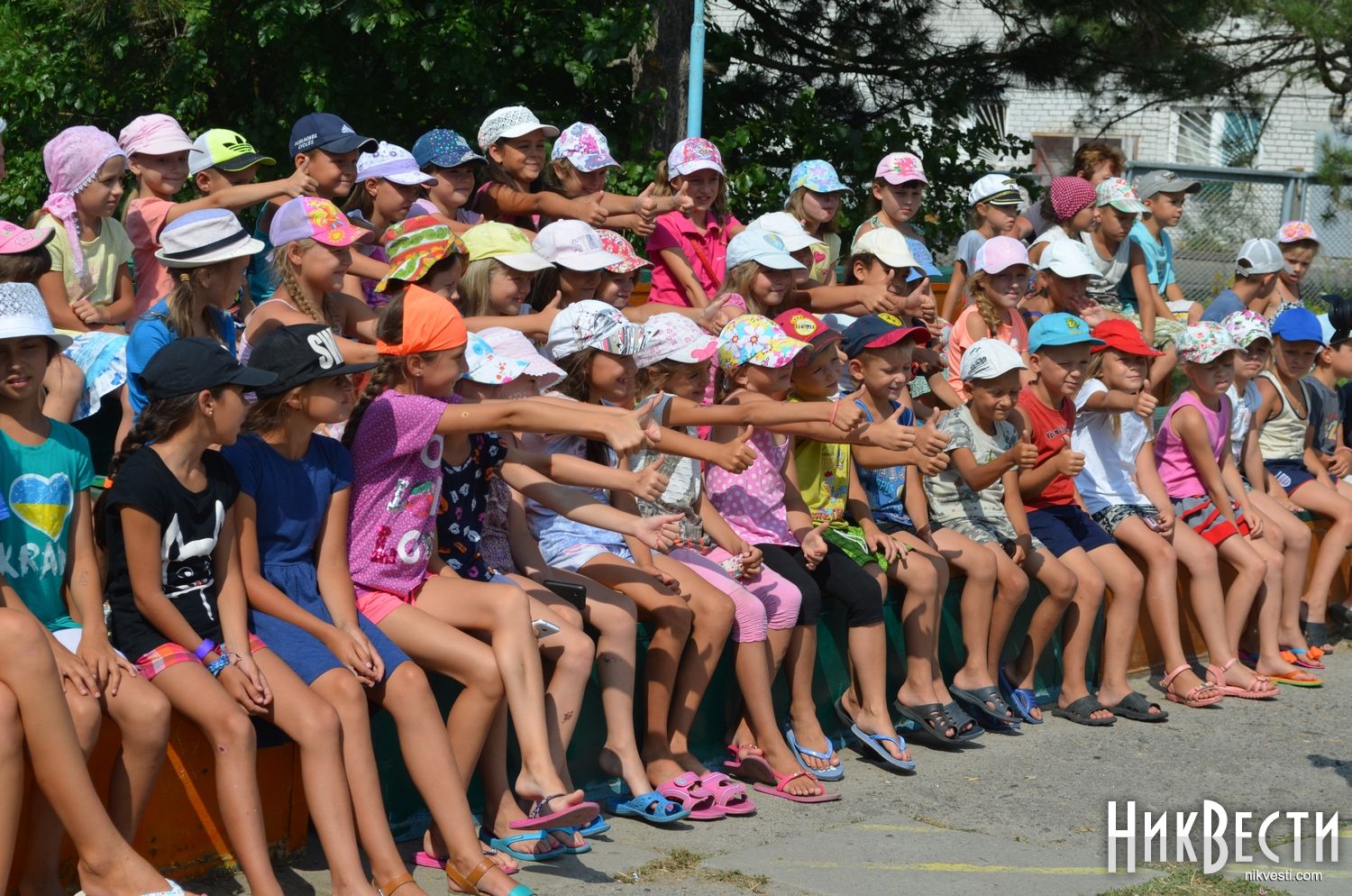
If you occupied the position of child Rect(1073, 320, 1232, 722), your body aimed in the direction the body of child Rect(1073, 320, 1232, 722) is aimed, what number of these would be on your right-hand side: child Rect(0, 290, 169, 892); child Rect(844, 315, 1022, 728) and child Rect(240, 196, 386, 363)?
3

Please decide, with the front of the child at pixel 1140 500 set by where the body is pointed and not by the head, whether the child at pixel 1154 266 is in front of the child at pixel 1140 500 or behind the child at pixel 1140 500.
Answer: behind

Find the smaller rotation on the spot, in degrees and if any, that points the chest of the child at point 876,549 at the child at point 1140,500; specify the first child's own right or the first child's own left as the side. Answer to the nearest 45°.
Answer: approximately 90° to the first child's own left

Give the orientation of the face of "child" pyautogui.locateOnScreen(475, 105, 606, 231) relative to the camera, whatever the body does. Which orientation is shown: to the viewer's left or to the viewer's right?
to the viewer's right

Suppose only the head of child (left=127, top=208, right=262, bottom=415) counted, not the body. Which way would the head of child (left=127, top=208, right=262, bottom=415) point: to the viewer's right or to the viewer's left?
to the viewer's right

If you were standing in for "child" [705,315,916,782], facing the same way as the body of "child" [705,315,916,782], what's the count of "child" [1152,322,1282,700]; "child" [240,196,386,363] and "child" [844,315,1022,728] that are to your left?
2

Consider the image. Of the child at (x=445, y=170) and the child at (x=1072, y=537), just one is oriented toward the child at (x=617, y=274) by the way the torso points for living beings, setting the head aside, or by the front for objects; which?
the child at (x=445, y=170)

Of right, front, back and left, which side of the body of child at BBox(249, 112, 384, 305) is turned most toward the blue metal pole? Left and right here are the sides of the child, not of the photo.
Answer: left

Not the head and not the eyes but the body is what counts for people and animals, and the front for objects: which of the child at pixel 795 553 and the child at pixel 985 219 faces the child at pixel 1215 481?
the child at pixel 985 219

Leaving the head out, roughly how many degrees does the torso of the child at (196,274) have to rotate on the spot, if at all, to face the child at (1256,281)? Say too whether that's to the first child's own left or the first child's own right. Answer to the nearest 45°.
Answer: approximately 90° to the first child's own left
